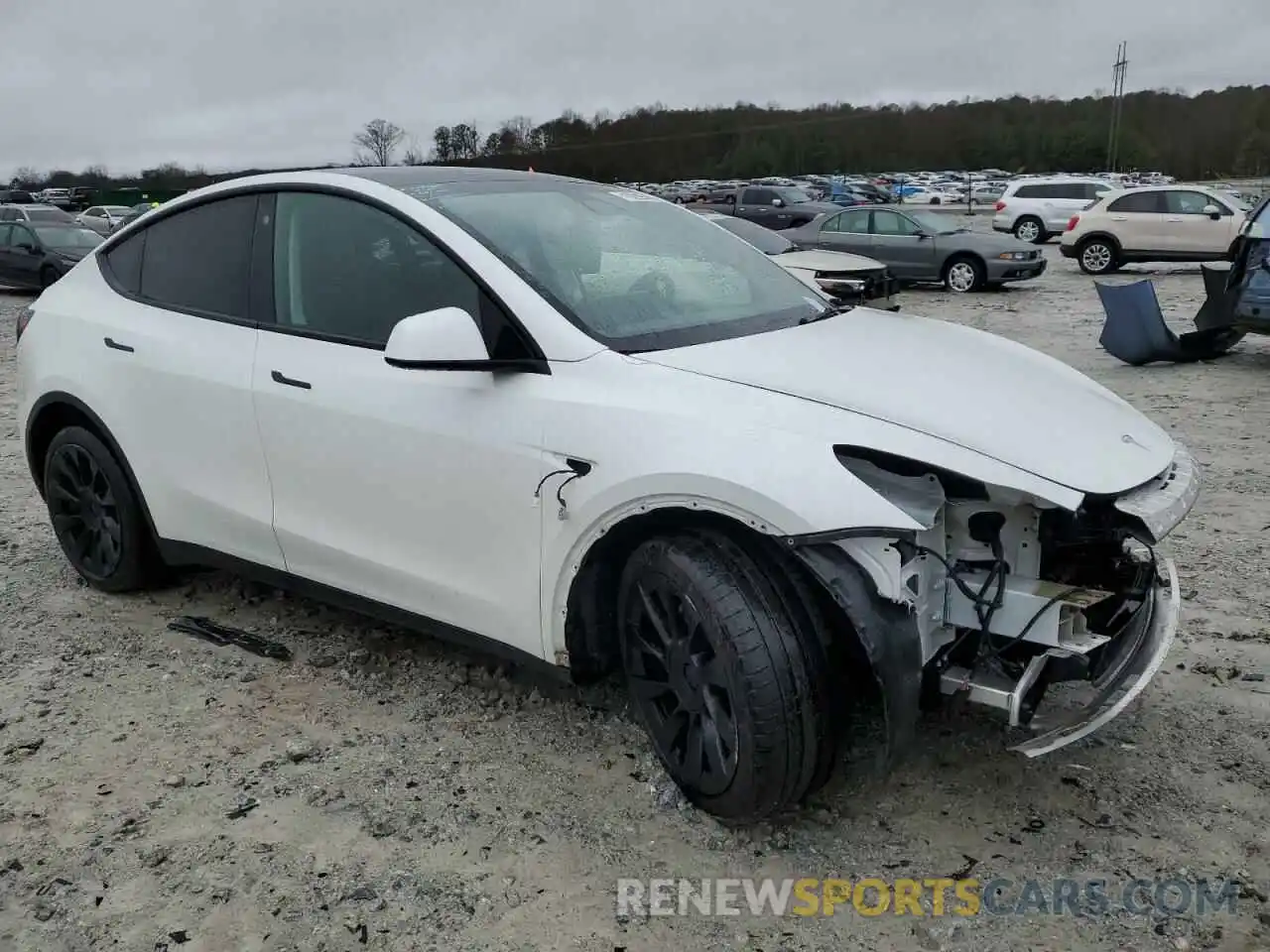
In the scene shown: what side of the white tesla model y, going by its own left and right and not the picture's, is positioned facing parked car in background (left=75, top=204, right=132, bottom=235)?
back

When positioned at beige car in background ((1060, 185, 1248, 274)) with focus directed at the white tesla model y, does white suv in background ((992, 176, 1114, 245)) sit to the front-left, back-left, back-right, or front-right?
back-right

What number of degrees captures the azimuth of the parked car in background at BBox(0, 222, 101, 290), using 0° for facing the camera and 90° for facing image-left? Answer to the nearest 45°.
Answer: approximately 315°

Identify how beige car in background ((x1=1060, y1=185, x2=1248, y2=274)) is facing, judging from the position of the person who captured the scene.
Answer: facing to the right of the viewer

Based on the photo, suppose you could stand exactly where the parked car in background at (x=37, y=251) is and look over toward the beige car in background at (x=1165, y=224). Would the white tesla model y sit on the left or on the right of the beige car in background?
right

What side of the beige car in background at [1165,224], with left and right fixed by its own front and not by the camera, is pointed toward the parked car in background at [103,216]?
back

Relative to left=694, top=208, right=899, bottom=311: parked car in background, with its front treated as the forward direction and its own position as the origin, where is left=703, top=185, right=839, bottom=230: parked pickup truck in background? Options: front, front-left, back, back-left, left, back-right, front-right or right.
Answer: back-left

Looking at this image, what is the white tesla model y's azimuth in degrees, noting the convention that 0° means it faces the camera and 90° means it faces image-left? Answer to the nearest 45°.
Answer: approximately 315°
